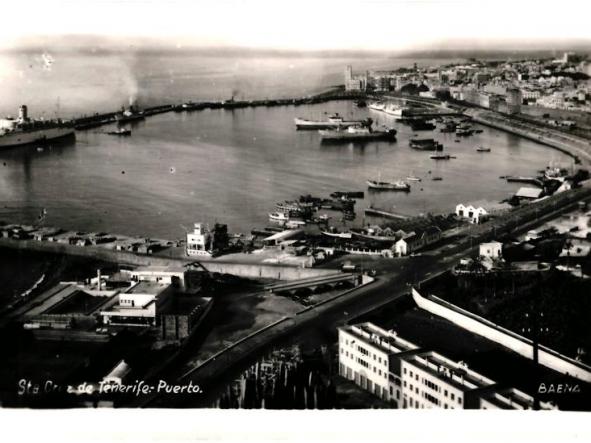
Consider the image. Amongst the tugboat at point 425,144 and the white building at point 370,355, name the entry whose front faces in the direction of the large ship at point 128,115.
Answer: the tugboat

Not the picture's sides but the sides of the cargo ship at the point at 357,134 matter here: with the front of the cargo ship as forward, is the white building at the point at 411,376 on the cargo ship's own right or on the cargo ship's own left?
on the cargo ship's own left

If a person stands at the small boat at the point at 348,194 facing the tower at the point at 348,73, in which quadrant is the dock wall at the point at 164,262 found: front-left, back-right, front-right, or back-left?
back-left

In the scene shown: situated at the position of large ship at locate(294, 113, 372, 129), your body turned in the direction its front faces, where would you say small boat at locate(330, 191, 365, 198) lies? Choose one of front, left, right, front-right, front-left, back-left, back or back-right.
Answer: left

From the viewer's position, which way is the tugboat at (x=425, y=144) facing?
facing to the left of the viewer

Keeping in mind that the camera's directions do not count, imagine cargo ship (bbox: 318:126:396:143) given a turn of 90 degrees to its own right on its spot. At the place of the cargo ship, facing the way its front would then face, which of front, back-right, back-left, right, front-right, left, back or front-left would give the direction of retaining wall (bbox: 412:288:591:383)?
back

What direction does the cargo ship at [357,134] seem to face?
to the viewer's left

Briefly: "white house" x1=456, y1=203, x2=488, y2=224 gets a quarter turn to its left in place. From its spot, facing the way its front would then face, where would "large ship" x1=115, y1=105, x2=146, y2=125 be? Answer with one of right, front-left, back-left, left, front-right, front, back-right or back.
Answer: back

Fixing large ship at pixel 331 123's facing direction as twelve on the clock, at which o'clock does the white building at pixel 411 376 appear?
The white building is roughly at 9 o'clock from the large ship.

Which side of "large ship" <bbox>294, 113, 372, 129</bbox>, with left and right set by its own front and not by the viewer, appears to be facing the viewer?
left

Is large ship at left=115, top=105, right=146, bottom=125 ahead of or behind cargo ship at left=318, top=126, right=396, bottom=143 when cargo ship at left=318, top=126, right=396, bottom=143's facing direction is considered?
ahead
